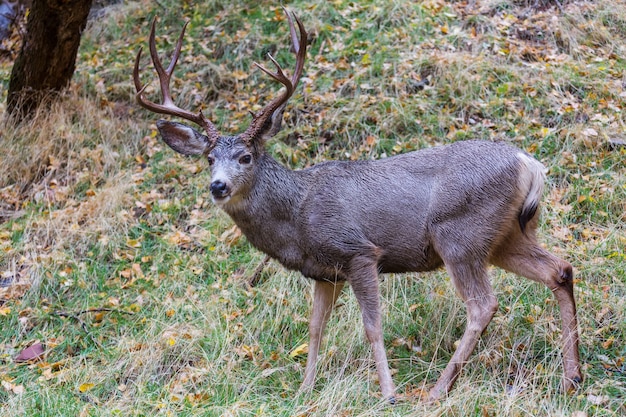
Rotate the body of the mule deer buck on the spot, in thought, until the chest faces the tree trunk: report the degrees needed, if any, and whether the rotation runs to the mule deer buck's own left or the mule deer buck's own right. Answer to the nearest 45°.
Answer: approximately 45° to the mule deer buck's own right

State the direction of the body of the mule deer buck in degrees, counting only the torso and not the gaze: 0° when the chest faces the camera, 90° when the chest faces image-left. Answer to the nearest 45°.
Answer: approximately 90°
